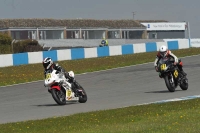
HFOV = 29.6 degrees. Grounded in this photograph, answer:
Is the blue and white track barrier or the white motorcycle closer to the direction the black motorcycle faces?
the white motorcycle

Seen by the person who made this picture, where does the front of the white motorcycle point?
facing the viewer and to the left of the viewer

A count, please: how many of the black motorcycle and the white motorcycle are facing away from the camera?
0

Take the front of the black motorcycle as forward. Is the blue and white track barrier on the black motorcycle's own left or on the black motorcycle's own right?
on the black motorcycle's own right
